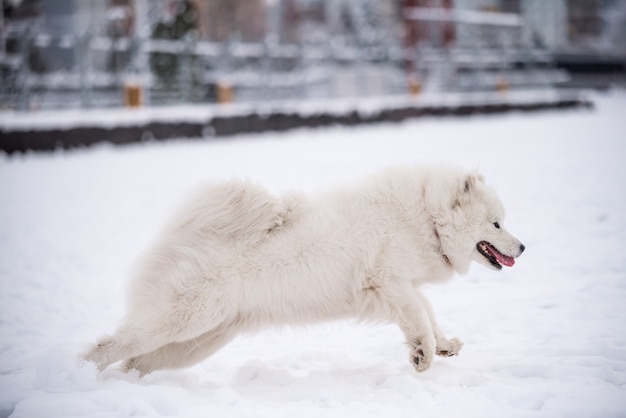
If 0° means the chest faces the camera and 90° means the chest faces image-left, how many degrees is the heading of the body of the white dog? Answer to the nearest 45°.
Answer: approximately 270°

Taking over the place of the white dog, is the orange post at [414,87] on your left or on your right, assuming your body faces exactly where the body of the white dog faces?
on your left

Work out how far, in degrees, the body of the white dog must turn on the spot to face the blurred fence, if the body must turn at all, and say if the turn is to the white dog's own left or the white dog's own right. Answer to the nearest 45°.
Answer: approximately 90° to the white dog's own left

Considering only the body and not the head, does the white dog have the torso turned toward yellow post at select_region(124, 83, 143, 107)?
no
